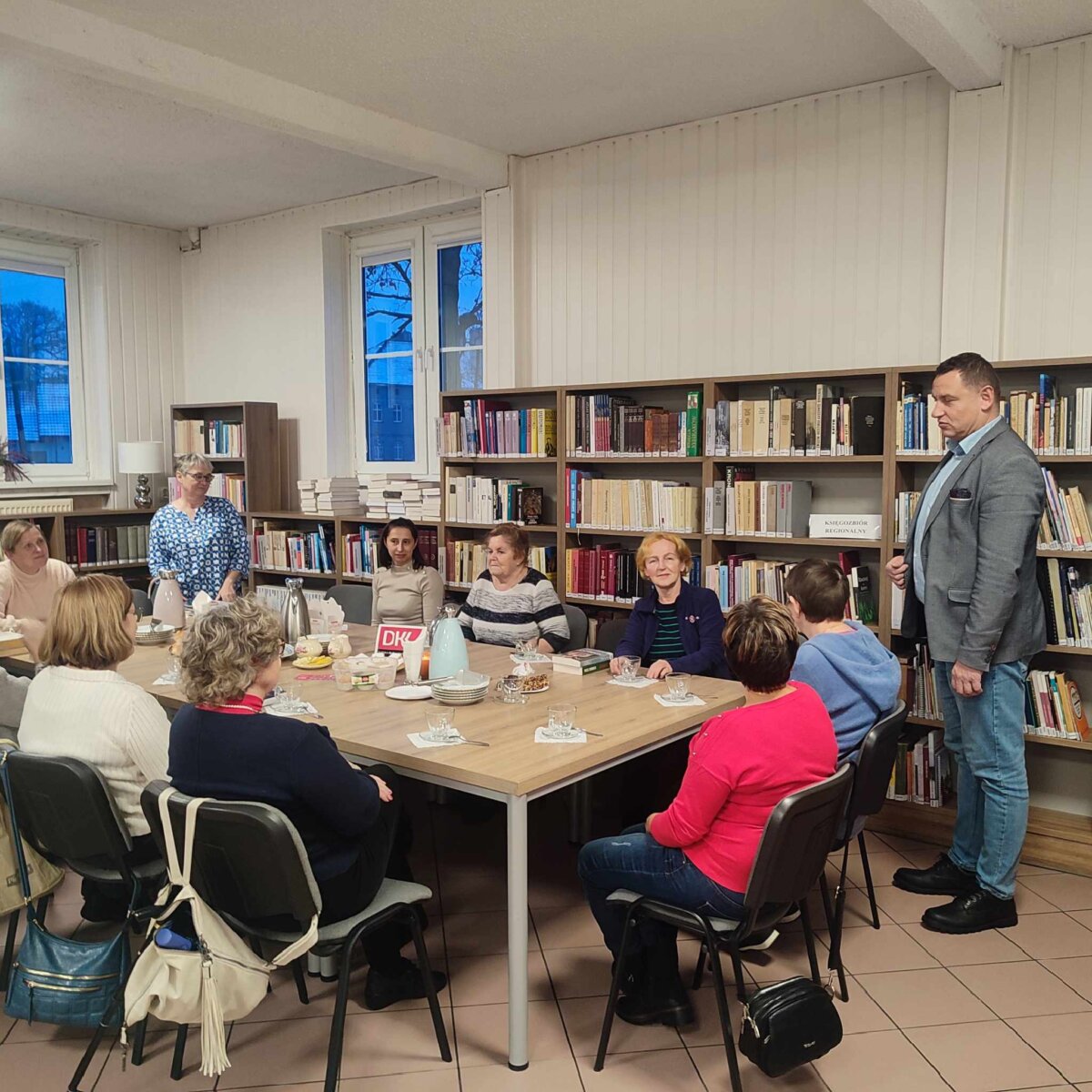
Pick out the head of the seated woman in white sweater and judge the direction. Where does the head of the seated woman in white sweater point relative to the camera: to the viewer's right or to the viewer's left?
to the viewer's right

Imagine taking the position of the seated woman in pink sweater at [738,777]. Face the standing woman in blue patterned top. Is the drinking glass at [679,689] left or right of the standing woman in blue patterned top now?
right

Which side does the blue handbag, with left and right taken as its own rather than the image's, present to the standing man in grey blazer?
left

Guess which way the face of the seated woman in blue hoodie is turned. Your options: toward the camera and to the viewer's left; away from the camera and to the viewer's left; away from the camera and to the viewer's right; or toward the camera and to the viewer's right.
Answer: away from the camera and to the viewer's left

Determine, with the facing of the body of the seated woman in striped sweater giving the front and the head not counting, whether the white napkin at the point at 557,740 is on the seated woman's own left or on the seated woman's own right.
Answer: on the seated woman's own left

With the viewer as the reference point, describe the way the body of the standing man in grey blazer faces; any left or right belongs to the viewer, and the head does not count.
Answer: facing to the left of the viewer

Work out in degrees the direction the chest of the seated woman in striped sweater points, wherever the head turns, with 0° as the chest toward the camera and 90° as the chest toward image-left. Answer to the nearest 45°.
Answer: approximately 45°

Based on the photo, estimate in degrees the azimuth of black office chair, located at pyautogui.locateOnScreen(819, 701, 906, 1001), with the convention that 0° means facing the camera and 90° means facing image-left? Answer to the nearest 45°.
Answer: approximately 135°

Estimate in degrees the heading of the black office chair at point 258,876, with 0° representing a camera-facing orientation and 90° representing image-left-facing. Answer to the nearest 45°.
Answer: approximately 225°

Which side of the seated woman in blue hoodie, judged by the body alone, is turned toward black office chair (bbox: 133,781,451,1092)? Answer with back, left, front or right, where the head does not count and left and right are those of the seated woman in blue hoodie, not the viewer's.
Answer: left
